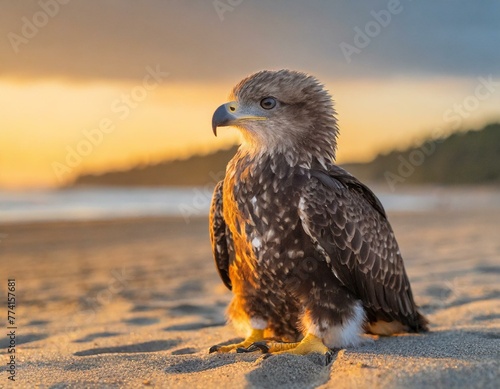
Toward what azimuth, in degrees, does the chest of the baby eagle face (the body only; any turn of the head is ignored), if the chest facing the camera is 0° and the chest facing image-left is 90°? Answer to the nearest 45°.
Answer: approximately 45°
